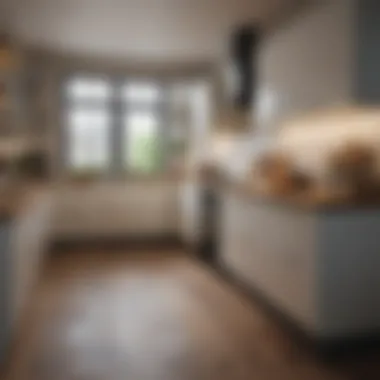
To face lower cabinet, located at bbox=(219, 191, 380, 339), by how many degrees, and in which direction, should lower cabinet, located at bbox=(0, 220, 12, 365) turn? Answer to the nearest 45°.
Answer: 0° — it already faces it

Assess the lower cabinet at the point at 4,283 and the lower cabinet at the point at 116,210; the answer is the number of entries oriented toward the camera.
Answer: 1

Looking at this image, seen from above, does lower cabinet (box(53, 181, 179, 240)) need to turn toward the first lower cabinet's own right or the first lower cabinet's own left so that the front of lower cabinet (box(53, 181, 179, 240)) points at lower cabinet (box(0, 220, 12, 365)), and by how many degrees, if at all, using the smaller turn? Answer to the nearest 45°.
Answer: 0° — it already faces it

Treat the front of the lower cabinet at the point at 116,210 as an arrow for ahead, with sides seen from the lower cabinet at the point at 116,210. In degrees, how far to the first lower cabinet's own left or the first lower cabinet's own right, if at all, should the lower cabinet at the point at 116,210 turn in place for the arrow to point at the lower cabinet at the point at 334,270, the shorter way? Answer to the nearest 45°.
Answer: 0° — it already faces it

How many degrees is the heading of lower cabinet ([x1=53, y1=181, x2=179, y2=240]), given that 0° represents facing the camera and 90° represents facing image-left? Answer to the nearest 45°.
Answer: approximately 0°

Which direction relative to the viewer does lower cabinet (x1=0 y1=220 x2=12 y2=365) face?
to the viewer's right

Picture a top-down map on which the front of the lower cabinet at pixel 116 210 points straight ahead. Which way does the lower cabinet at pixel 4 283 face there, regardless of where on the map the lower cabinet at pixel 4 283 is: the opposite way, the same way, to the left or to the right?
to the left

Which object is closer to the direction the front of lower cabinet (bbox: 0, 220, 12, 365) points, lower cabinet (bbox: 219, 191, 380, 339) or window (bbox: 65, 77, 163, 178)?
the lower cabinet
